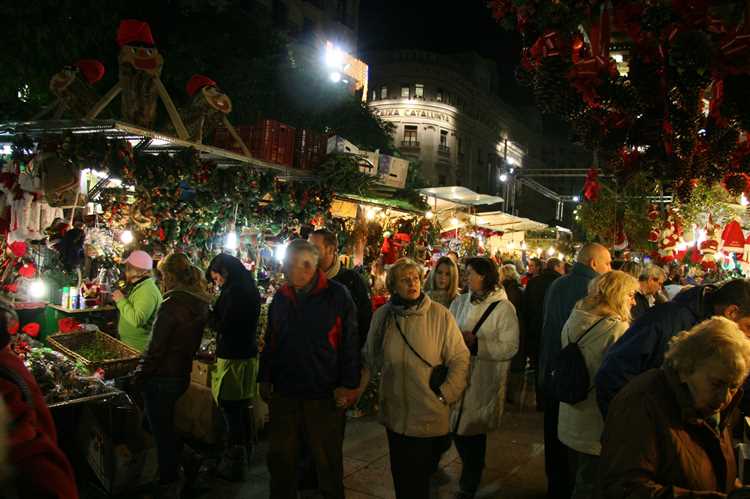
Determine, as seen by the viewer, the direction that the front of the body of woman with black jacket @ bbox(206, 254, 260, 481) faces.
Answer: to the viewer's left

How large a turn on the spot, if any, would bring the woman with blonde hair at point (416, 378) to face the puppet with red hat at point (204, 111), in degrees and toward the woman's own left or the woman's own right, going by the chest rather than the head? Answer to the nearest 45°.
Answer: approximately 135° to the woman's own right

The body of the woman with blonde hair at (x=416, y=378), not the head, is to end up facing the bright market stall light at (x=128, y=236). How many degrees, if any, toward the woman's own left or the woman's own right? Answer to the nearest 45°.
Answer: approximately 135° to the woman's own right

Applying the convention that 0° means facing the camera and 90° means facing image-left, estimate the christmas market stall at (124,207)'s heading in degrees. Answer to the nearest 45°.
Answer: approximately 315°

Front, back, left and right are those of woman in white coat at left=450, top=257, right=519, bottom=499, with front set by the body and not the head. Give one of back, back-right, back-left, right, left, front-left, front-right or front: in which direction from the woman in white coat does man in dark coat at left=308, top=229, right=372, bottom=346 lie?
front-right

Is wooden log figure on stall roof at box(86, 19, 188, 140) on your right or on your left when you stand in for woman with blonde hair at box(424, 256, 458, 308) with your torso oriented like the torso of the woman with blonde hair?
on your right

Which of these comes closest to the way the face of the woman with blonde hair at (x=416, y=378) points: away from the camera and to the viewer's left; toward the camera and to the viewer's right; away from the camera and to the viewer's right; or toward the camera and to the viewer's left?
toward the camera and to the viewer's right

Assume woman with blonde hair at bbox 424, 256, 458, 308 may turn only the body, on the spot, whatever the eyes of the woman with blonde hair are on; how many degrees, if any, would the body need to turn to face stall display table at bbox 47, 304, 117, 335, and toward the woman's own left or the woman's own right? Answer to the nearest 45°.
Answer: approximately 90° to the woman's own right

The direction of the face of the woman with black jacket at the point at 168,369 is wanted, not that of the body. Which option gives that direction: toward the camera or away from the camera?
away from the camera

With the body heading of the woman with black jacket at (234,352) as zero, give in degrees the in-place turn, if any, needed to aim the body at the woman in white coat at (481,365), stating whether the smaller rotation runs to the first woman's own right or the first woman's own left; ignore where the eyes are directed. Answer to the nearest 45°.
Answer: approximately 180°

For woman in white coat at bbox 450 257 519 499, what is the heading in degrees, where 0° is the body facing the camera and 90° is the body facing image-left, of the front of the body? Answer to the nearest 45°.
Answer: approximately 45°

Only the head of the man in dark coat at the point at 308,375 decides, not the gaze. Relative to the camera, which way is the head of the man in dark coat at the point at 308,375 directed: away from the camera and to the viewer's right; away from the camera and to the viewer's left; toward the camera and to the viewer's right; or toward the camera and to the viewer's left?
toward the camera and to the viewer's left
